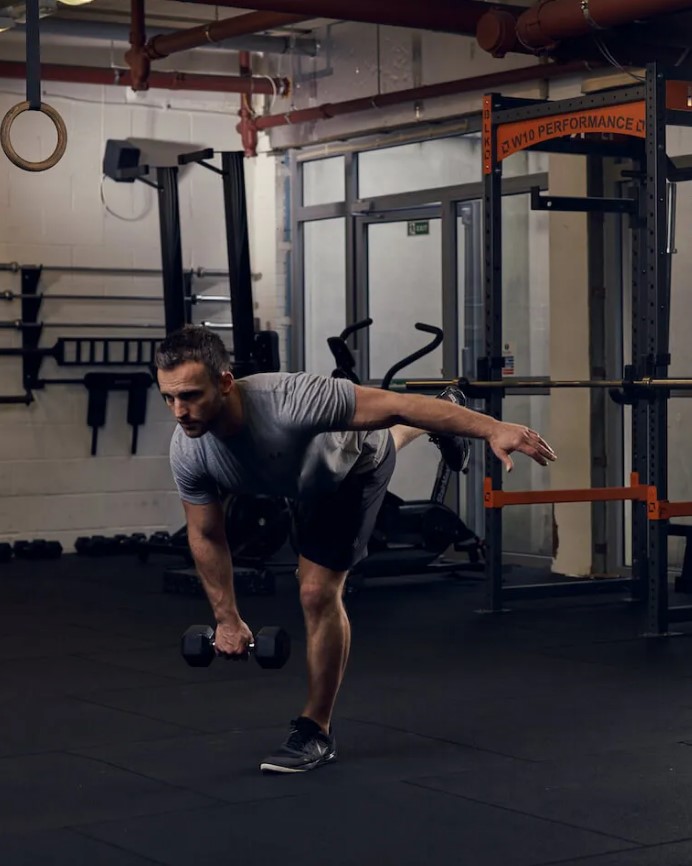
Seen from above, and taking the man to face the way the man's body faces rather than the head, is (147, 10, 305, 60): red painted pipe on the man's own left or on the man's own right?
on the man's own right

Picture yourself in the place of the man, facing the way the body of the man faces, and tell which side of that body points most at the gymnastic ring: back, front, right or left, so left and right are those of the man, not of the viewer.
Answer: right

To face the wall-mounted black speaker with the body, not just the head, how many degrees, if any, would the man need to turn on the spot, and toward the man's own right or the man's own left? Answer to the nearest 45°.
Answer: approximately 135° to the man's own right

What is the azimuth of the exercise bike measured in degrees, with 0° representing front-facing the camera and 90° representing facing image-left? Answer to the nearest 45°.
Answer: approximately 45°

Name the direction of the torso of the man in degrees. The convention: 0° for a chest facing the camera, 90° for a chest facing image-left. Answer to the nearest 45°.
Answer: approximately 45°

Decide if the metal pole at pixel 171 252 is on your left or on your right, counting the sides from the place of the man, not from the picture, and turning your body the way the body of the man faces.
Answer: on your right

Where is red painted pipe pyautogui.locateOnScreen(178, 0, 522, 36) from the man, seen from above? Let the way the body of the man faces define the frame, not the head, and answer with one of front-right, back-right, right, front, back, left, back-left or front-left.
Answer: back-right

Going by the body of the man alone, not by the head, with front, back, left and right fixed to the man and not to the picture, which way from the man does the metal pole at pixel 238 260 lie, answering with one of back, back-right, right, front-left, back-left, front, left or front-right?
back-right

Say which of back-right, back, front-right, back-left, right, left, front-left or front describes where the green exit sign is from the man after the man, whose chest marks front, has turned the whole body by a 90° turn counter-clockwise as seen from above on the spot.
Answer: back-left

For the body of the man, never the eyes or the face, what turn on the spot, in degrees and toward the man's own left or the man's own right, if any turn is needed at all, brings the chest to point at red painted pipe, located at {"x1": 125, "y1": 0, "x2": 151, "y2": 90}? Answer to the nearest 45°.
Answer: approximately 135° to the man's own right
